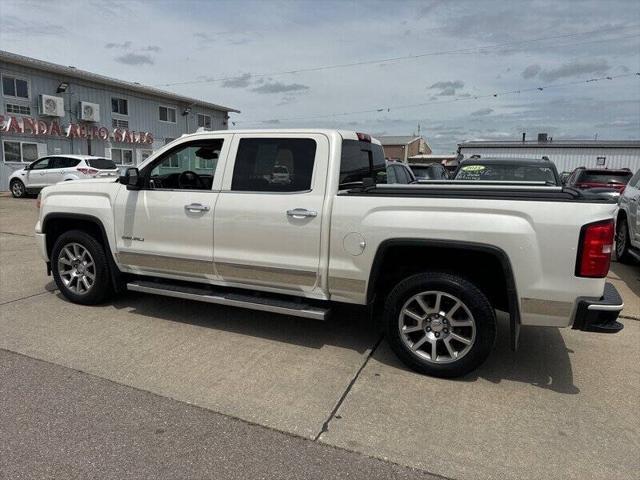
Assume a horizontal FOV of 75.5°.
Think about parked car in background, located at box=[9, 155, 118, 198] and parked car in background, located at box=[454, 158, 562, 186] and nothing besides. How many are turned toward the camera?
1

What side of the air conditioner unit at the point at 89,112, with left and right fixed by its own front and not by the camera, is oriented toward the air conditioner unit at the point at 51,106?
right

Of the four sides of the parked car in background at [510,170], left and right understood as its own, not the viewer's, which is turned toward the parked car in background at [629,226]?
left

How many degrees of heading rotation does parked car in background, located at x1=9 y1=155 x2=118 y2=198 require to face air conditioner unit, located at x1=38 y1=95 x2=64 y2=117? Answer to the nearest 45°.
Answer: approximately 45° to its right

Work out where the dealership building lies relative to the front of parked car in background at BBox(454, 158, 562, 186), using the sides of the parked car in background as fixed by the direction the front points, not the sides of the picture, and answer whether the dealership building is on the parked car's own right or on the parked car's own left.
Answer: on the parked car's own right

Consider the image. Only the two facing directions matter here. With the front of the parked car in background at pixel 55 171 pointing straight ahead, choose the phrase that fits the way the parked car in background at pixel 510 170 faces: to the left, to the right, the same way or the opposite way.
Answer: to the left

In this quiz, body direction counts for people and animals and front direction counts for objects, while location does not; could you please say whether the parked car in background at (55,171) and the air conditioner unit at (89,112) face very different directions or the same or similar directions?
very different directions

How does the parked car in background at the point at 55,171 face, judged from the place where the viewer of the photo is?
facing away from the viewer and to the left of the viewer

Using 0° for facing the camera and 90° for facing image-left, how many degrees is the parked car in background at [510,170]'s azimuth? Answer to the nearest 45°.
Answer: approximately 0°
